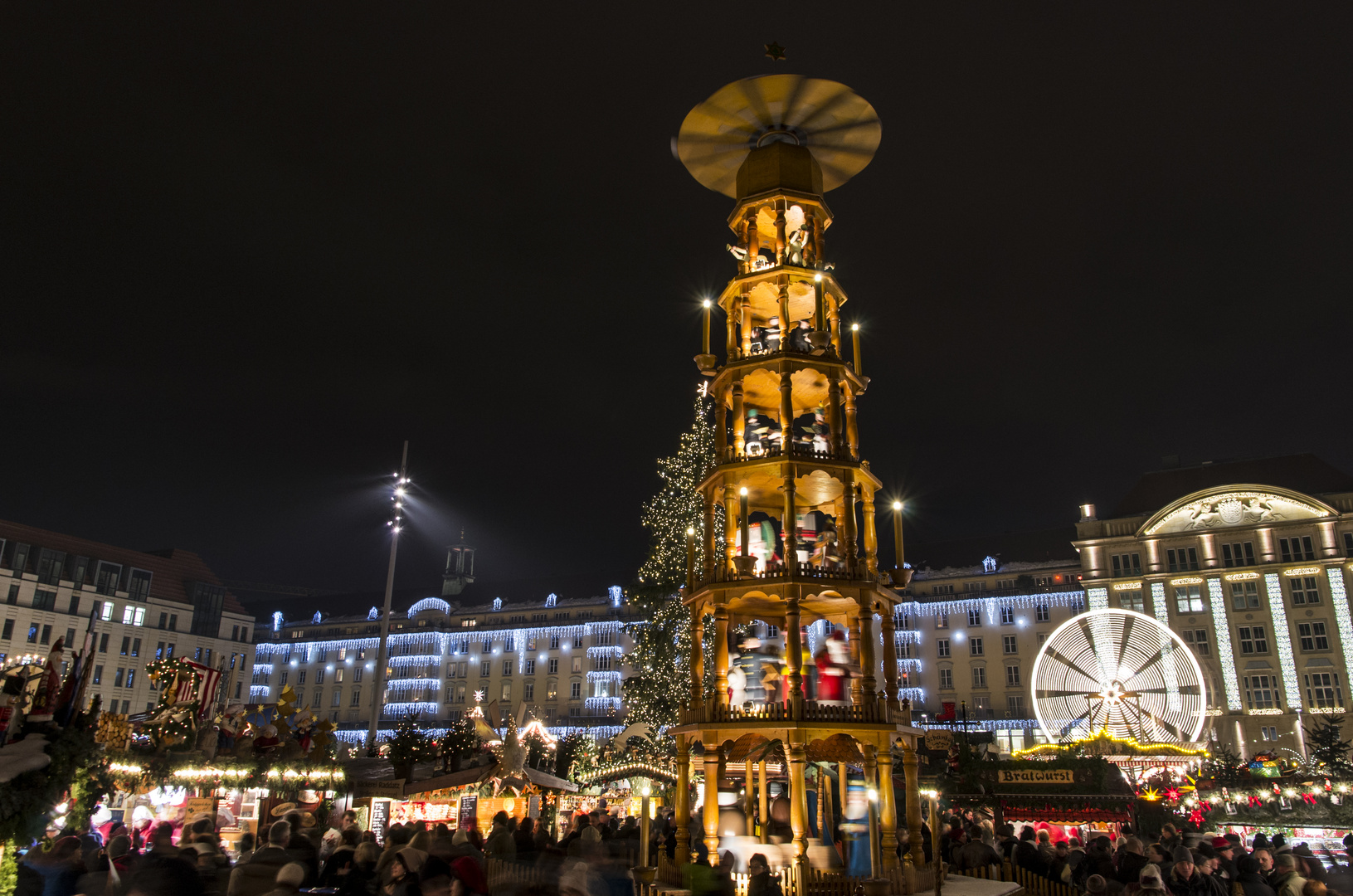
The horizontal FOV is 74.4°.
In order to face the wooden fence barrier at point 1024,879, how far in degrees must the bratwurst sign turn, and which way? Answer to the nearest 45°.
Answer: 0° — it already faces it

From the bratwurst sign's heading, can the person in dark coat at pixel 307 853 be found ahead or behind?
ahead

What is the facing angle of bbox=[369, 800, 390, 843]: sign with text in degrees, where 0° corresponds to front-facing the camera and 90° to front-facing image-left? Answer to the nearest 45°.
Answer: approximately 0°

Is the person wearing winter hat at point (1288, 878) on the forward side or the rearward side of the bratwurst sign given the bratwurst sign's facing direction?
on the forward side

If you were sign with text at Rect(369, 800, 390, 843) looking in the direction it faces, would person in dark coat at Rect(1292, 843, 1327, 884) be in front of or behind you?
in front

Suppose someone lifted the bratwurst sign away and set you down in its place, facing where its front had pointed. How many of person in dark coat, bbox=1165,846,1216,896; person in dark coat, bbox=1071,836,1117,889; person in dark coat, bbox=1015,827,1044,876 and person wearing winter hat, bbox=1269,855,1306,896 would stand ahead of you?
4

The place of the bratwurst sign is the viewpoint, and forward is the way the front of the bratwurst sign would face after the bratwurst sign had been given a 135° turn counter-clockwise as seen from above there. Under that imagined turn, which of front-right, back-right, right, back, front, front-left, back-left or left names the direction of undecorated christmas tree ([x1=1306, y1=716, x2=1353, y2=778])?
front

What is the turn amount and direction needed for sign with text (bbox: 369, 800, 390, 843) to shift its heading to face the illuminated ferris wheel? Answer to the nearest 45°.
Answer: approximately 90° to its left

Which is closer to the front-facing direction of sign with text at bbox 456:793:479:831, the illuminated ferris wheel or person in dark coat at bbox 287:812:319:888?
the person in dark coat

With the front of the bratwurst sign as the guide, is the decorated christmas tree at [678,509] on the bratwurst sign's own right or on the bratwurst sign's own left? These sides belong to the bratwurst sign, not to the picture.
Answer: on the bratwurst sign's own right
